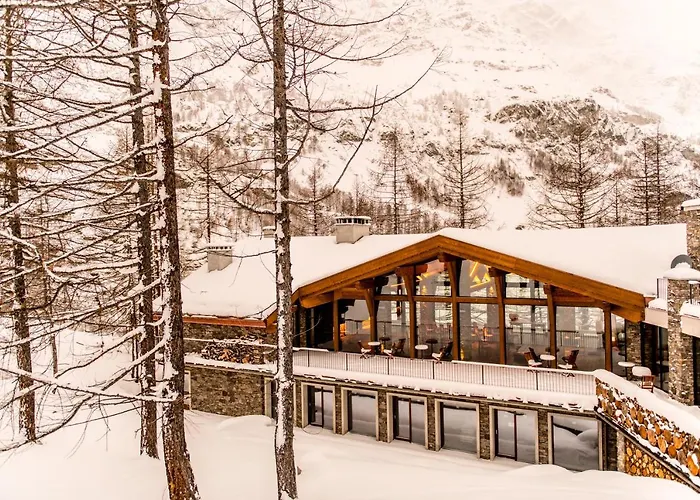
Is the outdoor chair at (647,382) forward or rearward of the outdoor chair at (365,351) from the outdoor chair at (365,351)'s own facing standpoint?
forward

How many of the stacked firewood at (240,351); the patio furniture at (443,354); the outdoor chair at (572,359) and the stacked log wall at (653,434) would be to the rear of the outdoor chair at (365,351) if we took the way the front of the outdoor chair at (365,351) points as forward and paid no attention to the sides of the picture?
1

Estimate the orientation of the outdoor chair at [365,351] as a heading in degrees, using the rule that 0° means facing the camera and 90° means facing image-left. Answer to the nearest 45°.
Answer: approximately 270°

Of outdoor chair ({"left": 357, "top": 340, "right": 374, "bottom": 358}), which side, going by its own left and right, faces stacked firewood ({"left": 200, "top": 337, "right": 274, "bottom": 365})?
back

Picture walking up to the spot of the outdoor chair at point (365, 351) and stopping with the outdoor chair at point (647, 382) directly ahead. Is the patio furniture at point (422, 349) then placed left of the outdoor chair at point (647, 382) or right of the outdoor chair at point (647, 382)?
left

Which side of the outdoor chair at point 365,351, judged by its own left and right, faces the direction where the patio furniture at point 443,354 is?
front

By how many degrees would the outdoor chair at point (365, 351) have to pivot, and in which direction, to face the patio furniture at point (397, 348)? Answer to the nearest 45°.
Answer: approximately 45° to its left

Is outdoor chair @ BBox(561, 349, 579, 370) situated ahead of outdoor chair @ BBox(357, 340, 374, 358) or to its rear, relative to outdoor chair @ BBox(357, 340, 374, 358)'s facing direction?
ahead
